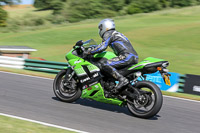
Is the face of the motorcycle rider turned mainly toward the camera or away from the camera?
away from the camera

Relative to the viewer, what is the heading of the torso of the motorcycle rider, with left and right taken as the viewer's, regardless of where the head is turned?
facing to the left of the viewer
